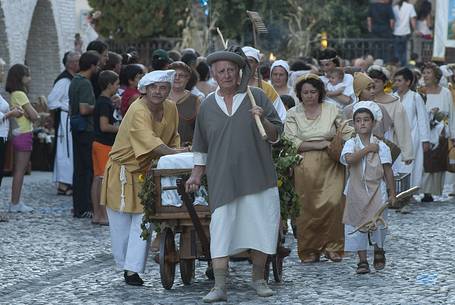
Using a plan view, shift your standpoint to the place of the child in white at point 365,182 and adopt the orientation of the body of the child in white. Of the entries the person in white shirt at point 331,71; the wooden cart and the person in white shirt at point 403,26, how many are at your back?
2

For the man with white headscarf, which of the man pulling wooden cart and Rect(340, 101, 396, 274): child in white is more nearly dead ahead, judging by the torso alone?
the man pulling wooden cart

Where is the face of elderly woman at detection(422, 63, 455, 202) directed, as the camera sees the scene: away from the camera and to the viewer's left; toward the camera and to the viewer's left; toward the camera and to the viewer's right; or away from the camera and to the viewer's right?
toward the camera and to the viewer's left

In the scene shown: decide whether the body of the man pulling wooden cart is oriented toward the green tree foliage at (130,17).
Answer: no

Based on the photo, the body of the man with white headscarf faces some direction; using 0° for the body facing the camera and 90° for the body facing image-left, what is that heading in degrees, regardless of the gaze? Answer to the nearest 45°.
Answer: approximately 315°

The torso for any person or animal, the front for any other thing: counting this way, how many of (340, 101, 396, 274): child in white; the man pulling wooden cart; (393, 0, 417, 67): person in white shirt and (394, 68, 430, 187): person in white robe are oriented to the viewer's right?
0

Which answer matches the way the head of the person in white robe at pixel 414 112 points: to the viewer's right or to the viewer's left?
to the viewer's left

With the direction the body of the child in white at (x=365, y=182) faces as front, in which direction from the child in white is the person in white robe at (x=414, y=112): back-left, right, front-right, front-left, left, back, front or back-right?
back

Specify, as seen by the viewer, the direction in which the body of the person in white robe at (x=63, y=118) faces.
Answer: to the viewer's right

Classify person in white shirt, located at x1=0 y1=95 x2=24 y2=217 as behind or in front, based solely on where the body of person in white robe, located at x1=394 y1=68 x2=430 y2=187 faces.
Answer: in front

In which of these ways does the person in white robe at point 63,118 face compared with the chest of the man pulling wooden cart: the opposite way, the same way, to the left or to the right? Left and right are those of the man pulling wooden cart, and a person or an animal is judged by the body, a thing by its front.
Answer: to the left

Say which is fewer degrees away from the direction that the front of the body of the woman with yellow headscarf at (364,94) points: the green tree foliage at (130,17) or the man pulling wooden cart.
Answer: the man pulling wooden cart

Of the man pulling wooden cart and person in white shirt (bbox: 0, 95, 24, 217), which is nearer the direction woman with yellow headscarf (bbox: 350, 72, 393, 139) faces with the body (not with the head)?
the man pulling wooden cart

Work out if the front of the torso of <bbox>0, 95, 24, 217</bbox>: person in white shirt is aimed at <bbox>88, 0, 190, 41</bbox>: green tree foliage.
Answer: no
